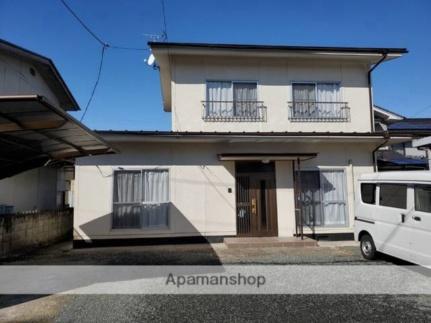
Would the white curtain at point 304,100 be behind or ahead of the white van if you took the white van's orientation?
behind

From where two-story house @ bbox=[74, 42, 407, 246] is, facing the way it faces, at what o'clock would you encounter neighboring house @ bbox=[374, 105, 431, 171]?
The neighboring house is roughly at 8 o'clock from the two-story house.

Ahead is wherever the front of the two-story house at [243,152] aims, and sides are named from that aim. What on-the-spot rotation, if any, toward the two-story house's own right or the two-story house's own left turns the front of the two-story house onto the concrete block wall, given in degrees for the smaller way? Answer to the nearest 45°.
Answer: approximately 90° to the two-story house's own right

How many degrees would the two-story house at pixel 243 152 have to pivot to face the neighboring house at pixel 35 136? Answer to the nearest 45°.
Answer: approximately 45° to its right

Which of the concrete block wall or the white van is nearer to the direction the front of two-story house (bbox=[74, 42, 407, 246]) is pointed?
the white van

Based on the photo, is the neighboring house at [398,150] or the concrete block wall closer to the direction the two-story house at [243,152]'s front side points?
the concrete block wall

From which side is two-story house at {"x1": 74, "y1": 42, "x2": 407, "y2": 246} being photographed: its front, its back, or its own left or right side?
front

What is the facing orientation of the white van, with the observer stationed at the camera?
facing the viewer and to the right of the viewer

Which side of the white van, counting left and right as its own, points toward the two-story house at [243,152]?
back

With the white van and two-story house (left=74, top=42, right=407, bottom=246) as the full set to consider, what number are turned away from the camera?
0
